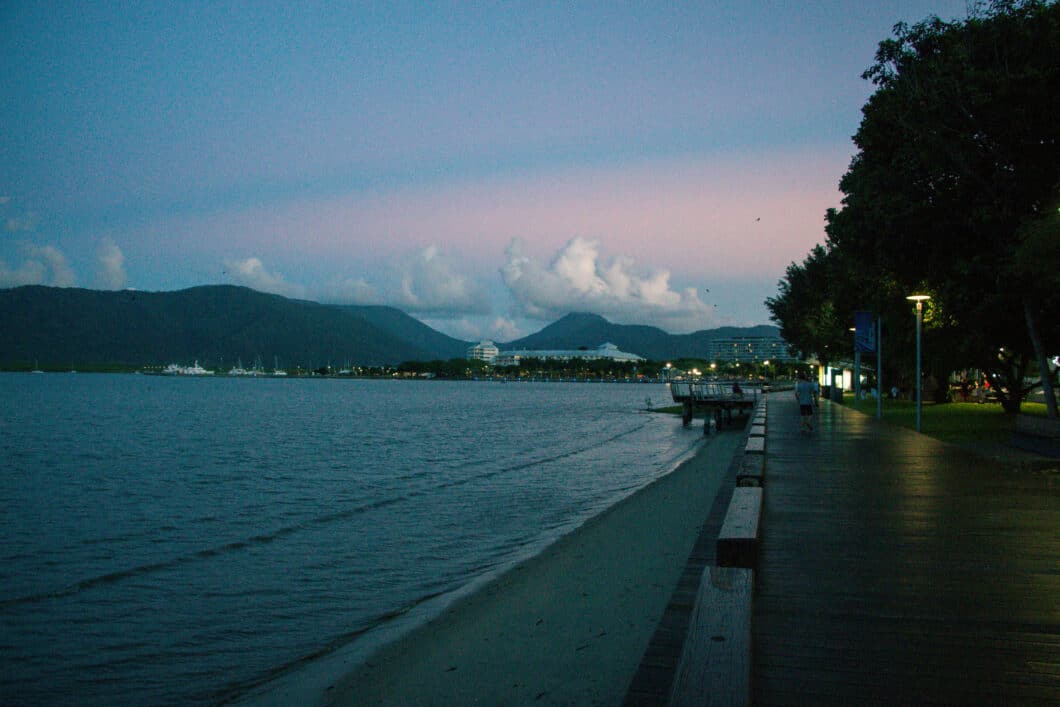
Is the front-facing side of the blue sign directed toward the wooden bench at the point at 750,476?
yes

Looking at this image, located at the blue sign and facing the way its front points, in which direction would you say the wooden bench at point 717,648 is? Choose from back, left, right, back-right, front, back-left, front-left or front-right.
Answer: front

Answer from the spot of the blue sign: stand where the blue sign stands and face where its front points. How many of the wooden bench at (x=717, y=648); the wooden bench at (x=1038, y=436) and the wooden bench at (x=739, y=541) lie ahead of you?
3

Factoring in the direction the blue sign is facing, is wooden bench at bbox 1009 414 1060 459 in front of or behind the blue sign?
in front

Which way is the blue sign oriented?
toward the camera

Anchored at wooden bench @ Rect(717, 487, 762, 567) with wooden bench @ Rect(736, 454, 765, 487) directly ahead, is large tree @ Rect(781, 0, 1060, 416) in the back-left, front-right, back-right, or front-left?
front-right

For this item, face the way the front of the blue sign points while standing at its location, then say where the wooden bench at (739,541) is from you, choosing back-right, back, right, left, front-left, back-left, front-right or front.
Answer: front
